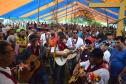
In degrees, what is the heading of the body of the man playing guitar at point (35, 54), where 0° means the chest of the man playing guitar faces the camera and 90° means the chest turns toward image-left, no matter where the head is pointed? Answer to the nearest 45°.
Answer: approximately 0°

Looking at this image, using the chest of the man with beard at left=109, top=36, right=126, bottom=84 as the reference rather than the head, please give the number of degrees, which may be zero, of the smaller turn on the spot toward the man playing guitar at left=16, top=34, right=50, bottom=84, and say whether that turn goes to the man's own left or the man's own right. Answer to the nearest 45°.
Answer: approximately 45° to the man's own right

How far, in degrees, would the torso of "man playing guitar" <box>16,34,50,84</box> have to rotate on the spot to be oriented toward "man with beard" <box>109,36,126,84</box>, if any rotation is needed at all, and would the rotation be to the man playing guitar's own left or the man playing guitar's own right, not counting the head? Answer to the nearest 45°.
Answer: approximately 90° to the man playing guitar's own left

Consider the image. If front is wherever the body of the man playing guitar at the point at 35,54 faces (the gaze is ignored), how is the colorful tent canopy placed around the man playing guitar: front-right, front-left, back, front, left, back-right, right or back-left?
back
